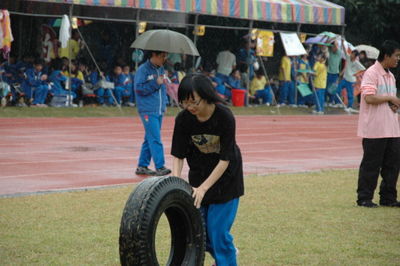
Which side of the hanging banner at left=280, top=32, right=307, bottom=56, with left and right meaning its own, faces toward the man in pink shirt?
front

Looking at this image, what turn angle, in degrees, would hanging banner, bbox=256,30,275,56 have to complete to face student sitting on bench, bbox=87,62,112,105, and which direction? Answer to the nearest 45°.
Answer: approximately 45° to its right

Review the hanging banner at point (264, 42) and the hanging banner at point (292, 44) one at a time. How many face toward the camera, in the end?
2

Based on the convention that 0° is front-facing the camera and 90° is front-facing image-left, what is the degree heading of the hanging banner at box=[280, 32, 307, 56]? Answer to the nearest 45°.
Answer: approximately 0°

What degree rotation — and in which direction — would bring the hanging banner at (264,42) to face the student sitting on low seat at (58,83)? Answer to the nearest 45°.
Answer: approximately 45° to its right

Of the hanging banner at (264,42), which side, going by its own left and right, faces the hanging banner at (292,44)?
left

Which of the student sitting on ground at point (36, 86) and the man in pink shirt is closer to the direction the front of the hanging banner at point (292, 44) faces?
the man in pink shirt
